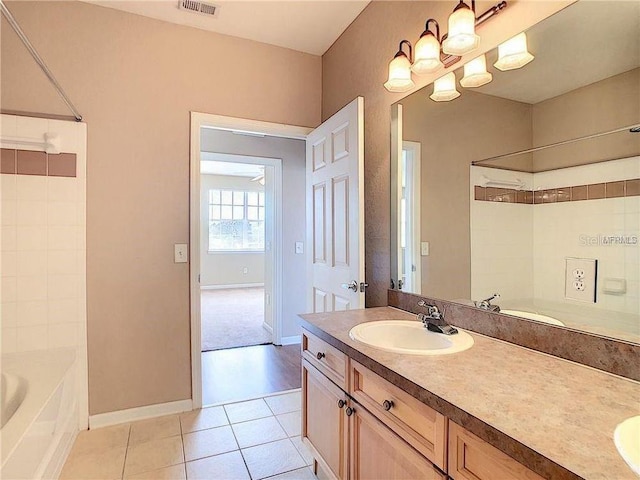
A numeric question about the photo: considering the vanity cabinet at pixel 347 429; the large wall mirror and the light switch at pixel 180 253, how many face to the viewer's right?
0

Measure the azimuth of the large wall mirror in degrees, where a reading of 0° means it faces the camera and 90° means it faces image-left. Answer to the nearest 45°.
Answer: approximately 45°

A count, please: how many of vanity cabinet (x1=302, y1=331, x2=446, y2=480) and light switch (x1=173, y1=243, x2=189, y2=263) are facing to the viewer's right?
0

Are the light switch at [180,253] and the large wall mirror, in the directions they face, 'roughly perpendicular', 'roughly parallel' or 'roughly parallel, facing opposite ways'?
roughly perpendicular

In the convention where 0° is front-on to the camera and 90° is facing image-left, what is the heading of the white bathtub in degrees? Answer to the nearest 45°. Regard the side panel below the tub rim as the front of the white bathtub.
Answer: approximately 315°

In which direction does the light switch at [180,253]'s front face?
toward the camera

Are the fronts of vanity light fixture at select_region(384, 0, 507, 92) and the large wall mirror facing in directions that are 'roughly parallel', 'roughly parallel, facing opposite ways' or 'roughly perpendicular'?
roughly parallel

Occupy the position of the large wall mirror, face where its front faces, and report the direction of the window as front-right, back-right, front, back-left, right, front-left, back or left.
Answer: right

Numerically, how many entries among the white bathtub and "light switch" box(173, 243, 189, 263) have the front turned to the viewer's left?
0

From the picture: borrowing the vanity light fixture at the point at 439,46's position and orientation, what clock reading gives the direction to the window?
The window is roughly at 3 o'clock from the vanity light fixture.

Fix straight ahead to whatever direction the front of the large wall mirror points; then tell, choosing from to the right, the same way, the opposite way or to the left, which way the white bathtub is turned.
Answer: the opposite way

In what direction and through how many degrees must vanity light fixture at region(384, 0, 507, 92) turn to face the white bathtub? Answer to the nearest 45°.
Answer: approximately 45° to its right

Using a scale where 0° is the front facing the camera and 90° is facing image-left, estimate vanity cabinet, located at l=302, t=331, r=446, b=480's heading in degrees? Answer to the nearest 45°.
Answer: approximately 45°

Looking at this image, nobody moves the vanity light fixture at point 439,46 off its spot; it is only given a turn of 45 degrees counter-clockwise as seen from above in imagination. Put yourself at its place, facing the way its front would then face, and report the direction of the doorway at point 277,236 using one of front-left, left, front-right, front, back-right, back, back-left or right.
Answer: back-right

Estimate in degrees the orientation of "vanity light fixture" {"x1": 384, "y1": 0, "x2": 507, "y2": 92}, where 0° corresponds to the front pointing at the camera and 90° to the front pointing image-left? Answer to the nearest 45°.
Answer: approximately 45°
